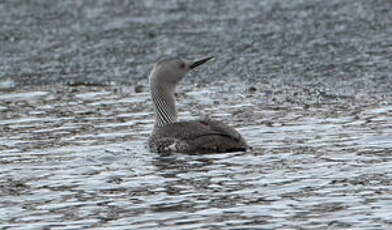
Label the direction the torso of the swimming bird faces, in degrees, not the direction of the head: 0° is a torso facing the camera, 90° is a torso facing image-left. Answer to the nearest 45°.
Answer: approximately 90°
